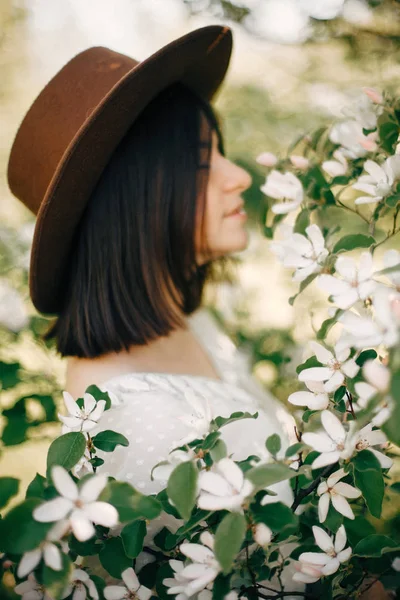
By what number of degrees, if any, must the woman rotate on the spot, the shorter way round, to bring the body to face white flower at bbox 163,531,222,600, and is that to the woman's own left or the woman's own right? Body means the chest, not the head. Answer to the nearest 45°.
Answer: approximately 90° to the woman's own right

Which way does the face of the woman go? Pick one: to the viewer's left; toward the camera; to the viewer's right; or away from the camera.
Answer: to the viewer's right

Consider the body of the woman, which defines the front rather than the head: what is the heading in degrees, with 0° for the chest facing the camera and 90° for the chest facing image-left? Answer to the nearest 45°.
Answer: approximately 270°

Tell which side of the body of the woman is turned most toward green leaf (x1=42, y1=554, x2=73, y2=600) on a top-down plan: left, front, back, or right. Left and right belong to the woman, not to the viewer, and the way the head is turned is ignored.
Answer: right

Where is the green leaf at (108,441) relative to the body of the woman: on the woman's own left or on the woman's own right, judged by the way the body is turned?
on the woman's own right

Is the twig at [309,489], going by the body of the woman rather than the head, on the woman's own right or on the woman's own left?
on the woman's own right
